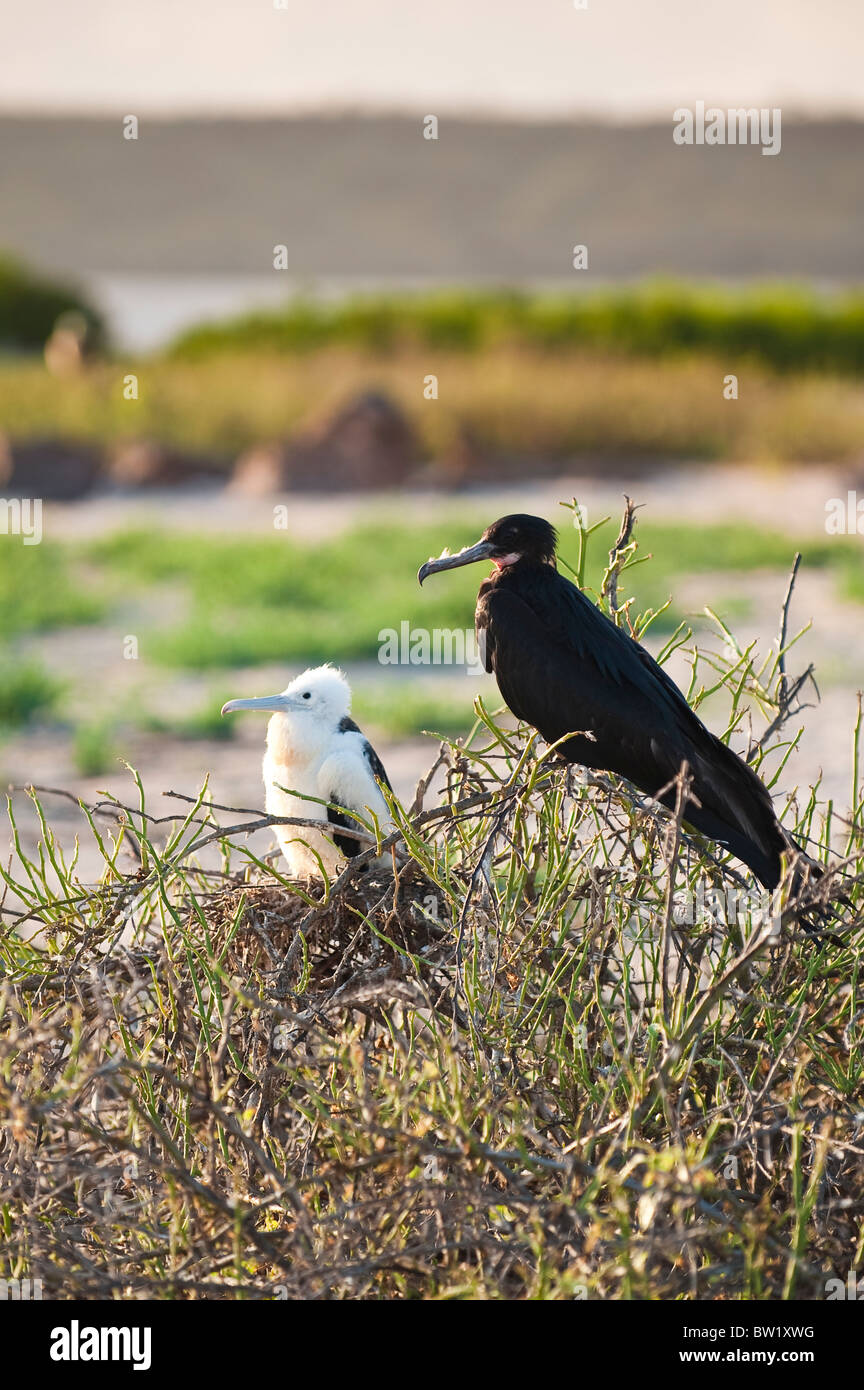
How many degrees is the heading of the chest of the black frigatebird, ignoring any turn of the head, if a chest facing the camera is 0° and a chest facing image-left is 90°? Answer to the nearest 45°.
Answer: approximately 90°
